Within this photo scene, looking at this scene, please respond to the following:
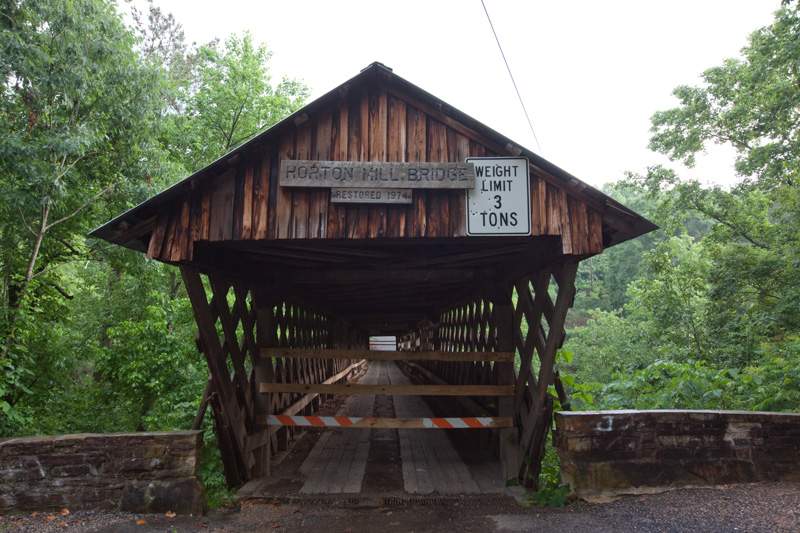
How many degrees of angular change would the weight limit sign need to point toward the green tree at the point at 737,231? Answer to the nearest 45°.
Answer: approximately 135° to its left

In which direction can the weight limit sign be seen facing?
toward the camera

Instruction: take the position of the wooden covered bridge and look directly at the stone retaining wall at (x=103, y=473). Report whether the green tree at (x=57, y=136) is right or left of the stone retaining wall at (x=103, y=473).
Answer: right

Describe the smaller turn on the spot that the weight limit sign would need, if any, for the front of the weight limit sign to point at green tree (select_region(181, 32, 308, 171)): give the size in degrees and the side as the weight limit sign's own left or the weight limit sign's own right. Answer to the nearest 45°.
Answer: approximately 135° to the weight limit sign's own right

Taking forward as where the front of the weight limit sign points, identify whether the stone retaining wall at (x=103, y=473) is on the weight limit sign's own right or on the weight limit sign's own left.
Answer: on the weight limit sign's own right

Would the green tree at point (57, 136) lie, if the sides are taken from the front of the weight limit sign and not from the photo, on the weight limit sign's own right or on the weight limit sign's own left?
on the weight limit sign's own right
